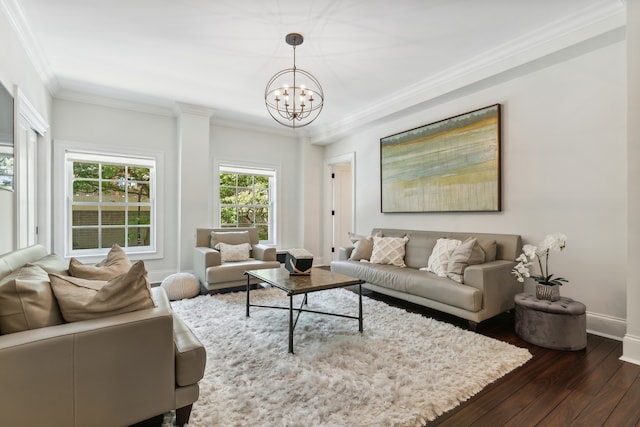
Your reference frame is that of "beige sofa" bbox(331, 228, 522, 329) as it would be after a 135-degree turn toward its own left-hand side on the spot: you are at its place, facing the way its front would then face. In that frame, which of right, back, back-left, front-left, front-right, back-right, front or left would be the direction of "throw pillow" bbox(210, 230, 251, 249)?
back

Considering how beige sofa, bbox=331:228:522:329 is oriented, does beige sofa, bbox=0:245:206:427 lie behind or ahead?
ahead

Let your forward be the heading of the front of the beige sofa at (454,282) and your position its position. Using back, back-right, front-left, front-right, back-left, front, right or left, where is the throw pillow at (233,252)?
front-right

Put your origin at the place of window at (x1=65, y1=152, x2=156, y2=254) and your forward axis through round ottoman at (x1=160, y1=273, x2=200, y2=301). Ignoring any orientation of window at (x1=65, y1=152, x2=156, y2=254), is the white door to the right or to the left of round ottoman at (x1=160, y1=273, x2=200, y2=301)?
left

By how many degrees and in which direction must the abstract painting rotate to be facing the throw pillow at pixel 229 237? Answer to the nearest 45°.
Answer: approximately 45° to its right

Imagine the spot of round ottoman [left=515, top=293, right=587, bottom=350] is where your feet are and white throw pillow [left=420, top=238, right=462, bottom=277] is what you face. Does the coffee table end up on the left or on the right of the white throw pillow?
left

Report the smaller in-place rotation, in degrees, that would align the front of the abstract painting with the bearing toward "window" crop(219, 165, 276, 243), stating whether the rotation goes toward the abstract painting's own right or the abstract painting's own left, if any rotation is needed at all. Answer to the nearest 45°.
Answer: approximately 45° to the abstract painting's own right

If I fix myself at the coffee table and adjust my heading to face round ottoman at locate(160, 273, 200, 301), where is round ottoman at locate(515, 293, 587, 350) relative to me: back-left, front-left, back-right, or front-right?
back-right

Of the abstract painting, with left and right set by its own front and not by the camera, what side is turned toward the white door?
right

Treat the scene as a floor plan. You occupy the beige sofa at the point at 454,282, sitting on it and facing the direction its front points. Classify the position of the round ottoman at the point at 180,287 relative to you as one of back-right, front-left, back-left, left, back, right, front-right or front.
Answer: front-right

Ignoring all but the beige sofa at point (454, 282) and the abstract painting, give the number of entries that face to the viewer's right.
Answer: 0

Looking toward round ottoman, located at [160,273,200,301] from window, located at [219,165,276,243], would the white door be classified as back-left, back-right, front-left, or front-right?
back-left
